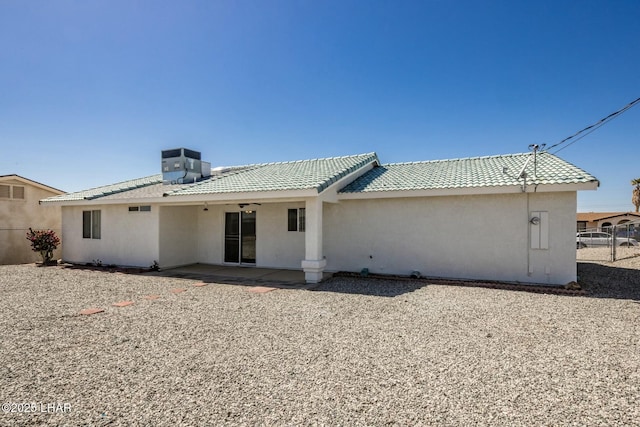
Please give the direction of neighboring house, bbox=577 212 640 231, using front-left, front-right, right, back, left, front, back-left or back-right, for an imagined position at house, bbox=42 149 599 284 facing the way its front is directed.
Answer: front-right

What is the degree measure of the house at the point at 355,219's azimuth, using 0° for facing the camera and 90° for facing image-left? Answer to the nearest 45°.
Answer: approximately 180°

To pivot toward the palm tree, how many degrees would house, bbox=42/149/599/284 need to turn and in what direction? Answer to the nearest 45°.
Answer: approximately 45° to its right

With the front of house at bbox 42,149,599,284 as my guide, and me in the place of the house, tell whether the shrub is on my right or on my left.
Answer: on my left
